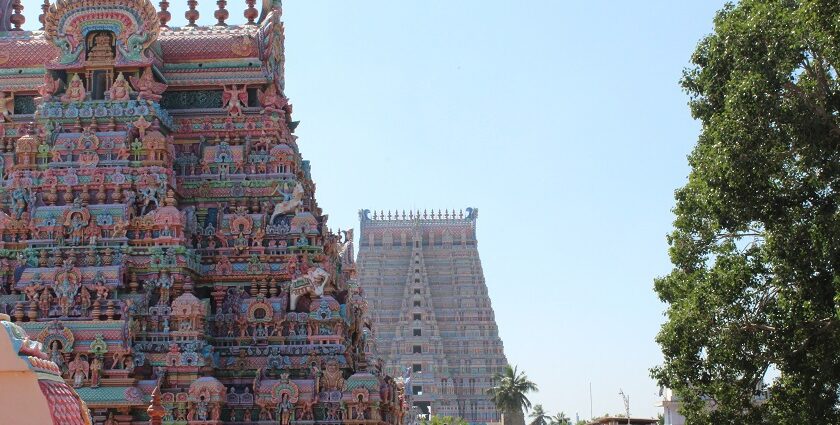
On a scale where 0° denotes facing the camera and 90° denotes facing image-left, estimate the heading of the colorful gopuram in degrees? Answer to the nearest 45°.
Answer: approximately 0°
